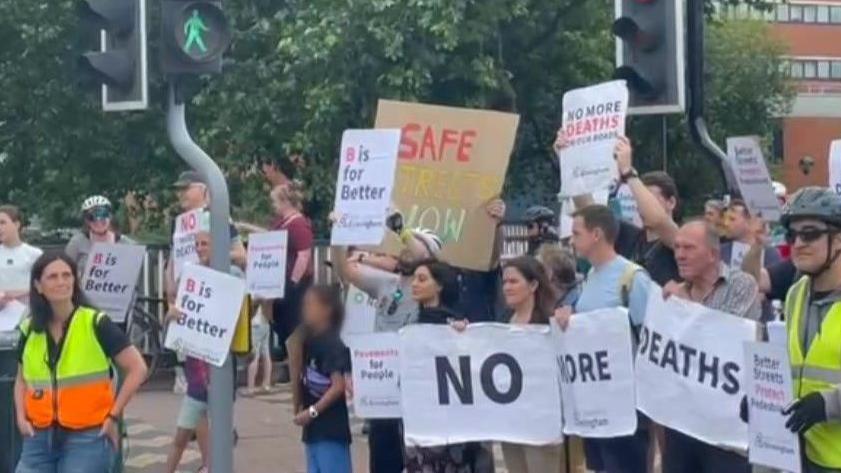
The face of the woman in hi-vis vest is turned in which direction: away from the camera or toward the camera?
toward the camera

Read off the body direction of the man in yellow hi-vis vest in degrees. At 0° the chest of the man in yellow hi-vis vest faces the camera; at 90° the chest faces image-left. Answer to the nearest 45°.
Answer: approximately 45°

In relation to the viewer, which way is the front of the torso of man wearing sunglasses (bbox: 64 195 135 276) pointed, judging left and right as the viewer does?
facing the viewer

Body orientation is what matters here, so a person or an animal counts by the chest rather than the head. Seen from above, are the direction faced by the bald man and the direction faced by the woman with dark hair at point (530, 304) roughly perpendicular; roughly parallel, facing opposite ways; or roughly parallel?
roughly parallel

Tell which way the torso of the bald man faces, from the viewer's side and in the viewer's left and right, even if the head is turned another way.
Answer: facing the viewer and to the left of the viewer

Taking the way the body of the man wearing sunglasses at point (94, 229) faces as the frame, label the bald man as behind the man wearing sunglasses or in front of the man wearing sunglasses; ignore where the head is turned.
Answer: in front

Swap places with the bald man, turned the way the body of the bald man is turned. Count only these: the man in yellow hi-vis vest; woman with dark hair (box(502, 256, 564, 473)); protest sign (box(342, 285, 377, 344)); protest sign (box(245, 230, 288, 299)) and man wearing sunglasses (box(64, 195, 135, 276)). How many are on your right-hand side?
4

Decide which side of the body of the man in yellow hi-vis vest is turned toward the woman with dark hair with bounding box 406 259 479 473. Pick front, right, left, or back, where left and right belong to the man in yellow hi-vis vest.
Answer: right

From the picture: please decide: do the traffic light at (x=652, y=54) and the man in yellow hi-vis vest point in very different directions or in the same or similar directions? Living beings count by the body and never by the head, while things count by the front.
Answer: same or similar directions

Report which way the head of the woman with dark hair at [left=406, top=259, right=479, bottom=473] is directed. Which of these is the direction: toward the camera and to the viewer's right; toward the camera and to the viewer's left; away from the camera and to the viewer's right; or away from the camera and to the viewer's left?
toward the camera and to the viewer's left

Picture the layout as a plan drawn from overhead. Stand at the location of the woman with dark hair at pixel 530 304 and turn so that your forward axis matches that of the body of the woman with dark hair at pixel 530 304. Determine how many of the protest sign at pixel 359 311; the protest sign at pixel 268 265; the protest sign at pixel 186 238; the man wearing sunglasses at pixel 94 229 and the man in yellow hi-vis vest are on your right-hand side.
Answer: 4

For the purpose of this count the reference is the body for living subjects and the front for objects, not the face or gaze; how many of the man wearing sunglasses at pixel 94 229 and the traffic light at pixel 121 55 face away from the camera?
0

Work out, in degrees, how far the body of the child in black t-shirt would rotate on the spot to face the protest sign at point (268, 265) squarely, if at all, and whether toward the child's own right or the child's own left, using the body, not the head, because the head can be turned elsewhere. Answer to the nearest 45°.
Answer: approximately 135° to the child's own right

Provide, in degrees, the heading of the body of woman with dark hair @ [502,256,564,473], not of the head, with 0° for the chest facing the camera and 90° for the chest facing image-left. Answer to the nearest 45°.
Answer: approximately 45°

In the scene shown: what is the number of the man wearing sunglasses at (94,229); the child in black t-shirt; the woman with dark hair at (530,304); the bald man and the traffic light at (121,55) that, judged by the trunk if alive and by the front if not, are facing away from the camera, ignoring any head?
0

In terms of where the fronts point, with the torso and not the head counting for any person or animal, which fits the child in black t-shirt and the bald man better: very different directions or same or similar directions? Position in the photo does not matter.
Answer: same or similar directions

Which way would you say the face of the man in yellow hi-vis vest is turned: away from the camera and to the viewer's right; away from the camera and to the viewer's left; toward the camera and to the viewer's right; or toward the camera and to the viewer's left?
toward the camera and to the viewer's left
